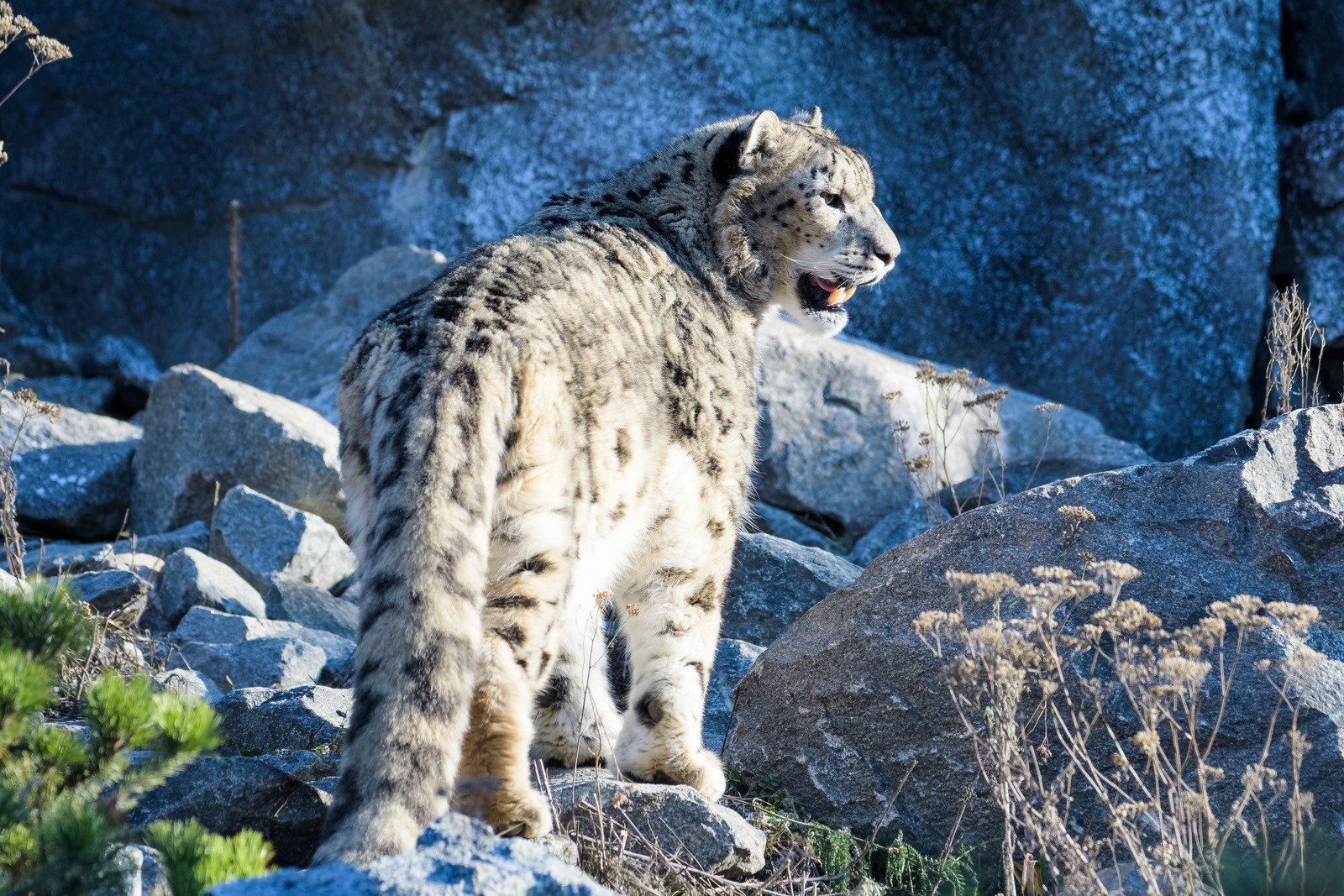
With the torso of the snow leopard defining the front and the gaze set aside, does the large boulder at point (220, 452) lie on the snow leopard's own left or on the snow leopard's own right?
on the snow leopard's own left

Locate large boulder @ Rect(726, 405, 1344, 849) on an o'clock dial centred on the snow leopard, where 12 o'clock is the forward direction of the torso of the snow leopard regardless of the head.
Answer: The large boulder is roughly at 1 o'clock from the snow leopard.

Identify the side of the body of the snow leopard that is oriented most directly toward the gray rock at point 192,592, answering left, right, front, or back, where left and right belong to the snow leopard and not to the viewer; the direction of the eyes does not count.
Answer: left

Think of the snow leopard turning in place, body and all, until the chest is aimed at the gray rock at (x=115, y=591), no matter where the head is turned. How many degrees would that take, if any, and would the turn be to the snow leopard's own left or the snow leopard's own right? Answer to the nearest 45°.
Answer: approximately 90° to the snow leopard's own left

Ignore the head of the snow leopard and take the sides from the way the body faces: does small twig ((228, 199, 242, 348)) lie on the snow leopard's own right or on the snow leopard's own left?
on the snow leopard's own left

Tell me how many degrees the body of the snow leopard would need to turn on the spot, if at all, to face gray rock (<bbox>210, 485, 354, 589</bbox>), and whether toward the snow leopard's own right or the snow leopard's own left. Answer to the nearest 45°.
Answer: approximately 90° to the snow leopard's own left

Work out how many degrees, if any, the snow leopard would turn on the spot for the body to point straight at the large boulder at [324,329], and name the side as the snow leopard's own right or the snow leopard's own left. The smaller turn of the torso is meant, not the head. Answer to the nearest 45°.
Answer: approximately 45° to the snow leopard's own left

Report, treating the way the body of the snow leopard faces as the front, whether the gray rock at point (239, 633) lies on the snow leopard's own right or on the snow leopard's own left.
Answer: on the snow leopard's own left

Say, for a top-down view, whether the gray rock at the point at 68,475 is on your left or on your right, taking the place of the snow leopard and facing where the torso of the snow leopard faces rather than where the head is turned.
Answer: on your left

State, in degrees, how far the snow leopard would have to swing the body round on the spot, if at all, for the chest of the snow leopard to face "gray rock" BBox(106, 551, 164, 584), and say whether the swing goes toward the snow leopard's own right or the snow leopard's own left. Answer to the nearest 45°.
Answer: approximately 90° to the snow leopard's own left

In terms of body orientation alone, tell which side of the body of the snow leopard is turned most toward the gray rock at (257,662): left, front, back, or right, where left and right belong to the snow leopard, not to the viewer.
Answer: left

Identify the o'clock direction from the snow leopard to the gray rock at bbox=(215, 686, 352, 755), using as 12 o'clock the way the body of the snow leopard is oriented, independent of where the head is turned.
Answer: The gray rock is roughly at 9 o'clock from the snow leopard.

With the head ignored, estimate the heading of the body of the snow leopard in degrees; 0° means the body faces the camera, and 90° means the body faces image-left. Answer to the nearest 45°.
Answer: approximately 225°
